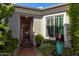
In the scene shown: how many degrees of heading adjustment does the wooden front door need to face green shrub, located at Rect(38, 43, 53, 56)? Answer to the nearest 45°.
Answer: approximately 90° to its left

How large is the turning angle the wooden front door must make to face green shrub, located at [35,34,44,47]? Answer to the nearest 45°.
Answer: approximately 90° to its left

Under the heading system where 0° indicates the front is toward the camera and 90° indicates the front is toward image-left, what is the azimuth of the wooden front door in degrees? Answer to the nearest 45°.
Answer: approximately 0°
